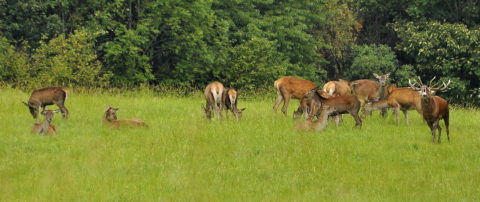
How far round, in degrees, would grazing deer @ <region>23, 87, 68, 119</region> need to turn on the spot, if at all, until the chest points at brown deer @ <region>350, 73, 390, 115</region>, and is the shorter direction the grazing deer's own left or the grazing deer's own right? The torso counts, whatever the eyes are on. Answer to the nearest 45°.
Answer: approximately 180°

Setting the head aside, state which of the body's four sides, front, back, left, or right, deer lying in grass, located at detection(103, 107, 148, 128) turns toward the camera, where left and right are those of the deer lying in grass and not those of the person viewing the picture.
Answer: left

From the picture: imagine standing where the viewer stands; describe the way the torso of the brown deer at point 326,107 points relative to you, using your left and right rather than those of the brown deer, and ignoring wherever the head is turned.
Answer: facing to the left of the viewer

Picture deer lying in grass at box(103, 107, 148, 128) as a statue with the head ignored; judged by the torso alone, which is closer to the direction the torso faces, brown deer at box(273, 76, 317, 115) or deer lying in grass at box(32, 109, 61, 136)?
the deer lying in grass

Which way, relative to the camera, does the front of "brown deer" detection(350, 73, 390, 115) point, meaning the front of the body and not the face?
to the viewer's right

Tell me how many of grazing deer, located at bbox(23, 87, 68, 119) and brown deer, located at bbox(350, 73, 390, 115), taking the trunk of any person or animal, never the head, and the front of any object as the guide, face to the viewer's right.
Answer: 1

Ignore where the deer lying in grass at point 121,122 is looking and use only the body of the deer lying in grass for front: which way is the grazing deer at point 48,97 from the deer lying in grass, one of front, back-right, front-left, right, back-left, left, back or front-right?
front-right

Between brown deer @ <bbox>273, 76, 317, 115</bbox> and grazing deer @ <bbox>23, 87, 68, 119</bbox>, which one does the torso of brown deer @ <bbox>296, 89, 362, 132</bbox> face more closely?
the grazing deer

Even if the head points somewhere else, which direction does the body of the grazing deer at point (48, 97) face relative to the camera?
to the viewer's left

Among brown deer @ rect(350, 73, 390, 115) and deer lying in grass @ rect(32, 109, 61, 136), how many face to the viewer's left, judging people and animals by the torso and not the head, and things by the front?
0

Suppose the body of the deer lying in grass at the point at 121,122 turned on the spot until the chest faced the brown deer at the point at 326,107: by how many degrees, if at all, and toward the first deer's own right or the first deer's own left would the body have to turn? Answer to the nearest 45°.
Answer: approximately 180°

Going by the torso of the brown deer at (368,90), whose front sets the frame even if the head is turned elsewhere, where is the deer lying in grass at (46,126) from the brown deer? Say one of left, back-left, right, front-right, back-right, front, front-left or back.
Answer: back-right
